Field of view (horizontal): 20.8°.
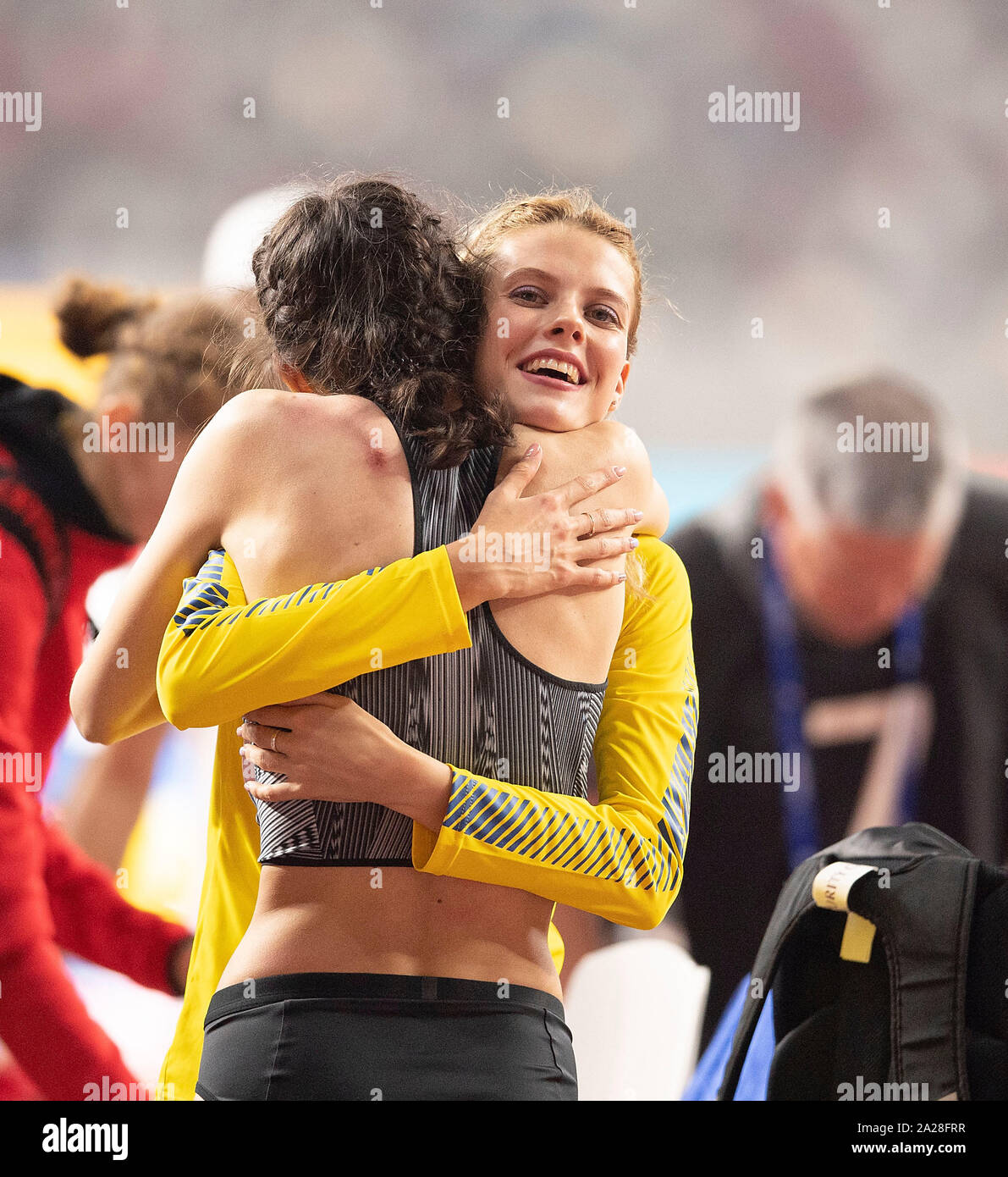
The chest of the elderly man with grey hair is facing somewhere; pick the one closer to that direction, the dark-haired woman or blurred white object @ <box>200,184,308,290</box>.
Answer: the dark-haired woman

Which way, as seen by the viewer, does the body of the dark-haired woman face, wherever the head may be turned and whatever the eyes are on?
away from the camera

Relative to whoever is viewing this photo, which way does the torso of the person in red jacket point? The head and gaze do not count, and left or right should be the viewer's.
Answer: facing to the right of the viewer

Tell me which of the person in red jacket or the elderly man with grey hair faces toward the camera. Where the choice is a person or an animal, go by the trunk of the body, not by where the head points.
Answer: the elderly man with grey hair

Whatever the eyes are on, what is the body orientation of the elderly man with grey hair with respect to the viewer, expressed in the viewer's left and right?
facing the viewer

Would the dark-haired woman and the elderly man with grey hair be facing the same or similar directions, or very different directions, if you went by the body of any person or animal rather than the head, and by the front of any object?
very different directions

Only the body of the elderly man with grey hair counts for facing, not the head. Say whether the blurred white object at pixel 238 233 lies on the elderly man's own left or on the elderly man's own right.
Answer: on the elderly man's own right

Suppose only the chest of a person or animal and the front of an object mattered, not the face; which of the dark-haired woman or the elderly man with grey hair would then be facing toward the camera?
the elderly man with grey hair

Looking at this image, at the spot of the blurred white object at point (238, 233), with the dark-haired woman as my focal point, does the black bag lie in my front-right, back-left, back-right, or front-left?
front-left
